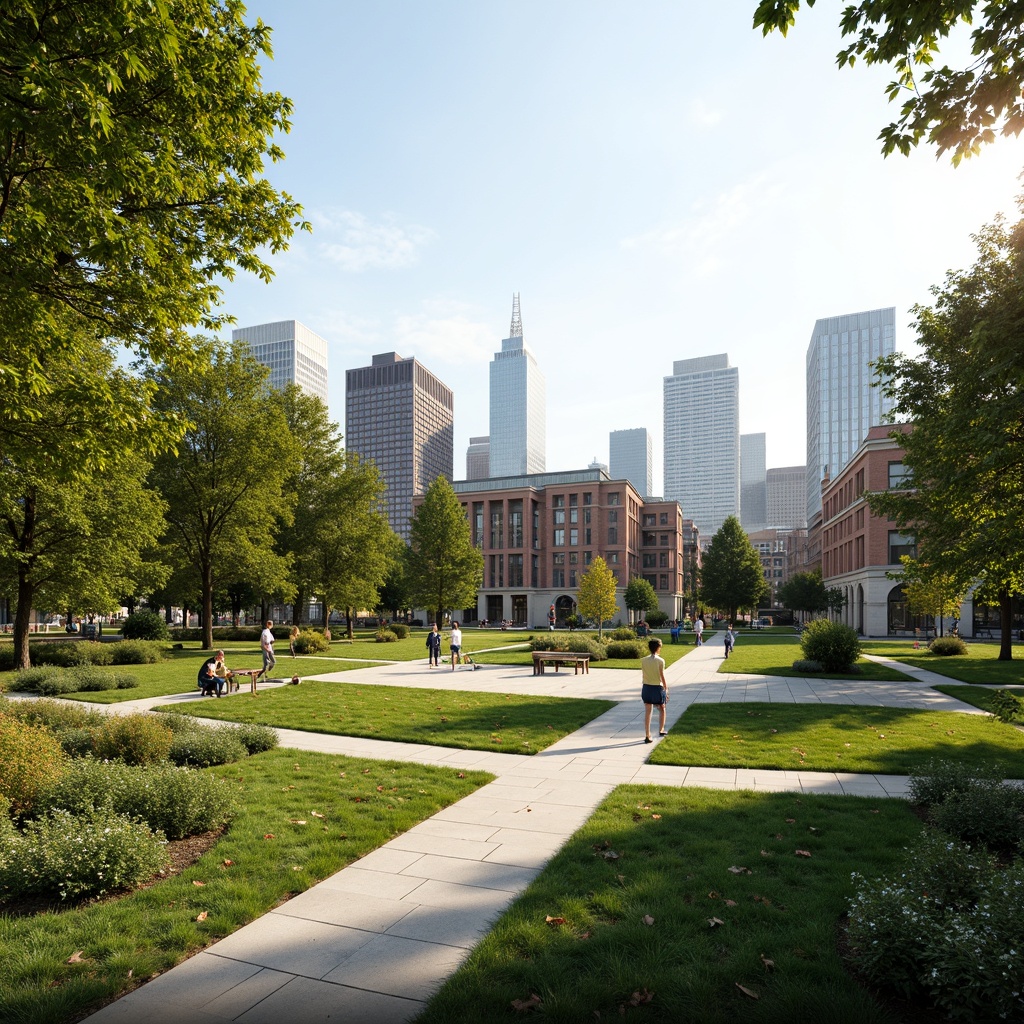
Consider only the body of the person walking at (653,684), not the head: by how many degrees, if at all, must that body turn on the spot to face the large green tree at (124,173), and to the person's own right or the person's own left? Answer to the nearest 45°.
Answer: approximately 135° to the person's own left

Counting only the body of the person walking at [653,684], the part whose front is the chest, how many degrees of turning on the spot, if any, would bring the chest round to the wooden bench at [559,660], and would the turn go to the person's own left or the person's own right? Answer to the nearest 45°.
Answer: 0° — they already face it

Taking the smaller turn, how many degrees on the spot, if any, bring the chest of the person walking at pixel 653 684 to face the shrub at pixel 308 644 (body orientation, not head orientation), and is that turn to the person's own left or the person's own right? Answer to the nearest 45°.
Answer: approximately 45° to the person's own left

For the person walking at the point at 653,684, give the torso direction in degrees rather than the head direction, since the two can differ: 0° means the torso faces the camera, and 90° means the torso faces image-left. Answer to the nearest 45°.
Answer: approximately 180°

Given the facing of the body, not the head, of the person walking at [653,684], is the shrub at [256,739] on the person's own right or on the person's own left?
on the person's own left

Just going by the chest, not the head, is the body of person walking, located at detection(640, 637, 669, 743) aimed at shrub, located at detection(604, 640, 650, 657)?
yes

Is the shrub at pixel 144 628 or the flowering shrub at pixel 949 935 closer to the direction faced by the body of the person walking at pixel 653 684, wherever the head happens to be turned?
the shrub

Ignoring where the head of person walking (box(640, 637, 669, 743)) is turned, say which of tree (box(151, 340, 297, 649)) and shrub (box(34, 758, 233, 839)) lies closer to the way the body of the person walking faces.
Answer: the tree
